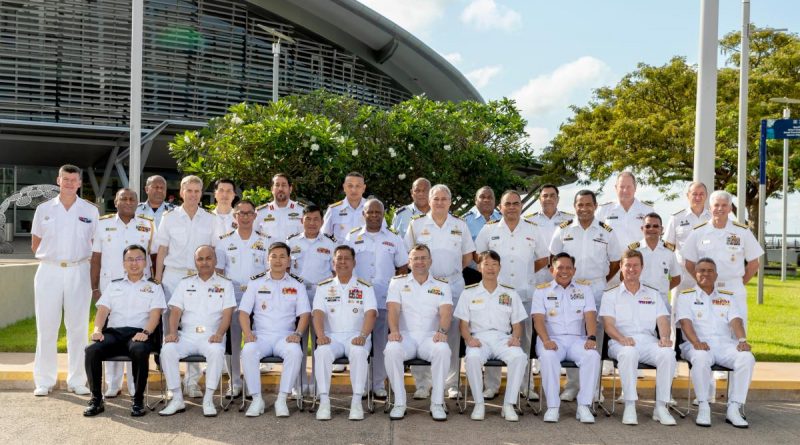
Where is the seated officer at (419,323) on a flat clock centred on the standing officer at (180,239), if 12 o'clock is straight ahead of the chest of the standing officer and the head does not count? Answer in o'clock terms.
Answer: The seated officer is roughly at 10 o'clock from the standing officer.

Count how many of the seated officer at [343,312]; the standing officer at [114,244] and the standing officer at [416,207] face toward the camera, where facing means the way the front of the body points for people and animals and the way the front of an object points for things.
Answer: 3

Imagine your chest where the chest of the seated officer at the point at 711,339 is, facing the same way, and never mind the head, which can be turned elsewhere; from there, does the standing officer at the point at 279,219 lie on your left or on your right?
on your right

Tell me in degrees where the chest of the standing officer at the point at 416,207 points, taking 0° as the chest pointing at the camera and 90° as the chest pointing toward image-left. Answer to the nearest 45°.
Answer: approximately 0°

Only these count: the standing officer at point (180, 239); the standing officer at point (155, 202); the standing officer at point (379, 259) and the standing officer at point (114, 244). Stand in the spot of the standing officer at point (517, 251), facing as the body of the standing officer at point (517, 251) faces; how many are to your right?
4

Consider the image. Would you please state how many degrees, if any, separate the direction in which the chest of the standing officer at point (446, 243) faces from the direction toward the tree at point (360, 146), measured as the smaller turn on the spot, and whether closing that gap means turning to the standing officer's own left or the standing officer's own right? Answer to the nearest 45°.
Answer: approximately 180°

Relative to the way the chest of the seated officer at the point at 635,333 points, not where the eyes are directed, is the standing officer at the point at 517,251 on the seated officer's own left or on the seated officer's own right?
on the seated officer's own right
